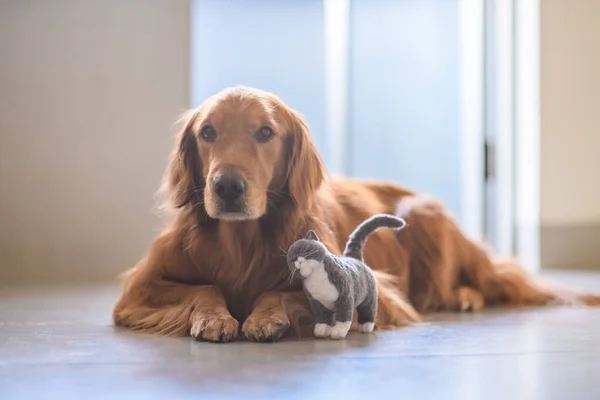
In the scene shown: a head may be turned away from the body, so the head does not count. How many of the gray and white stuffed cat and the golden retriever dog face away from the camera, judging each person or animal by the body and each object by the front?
0

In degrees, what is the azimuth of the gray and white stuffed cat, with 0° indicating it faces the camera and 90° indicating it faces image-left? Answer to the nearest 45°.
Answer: approximately 45°

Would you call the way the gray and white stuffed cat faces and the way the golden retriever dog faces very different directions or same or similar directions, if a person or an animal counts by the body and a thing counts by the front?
same or similar directions

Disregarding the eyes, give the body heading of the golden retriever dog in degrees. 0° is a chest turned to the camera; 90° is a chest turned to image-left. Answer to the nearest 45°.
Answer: approximately 45°
